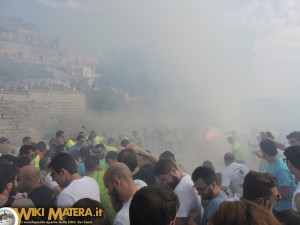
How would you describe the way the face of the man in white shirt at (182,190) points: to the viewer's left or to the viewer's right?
to the viewer's left

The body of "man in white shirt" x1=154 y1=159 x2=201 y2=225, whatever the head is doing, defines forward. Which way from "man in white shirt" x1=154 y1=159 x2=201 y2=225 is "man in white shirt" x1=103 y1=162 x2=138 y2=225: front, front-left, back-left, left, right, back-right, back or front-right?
front-left

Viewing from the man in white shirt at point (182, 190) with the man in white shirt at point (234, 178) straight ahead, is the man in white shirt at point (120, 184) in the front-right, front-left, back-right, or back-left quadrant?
back-left

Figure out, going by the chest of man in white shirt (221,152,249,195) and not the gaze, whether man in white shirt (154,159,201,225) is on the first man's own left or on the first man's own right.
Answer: on the first man's own left

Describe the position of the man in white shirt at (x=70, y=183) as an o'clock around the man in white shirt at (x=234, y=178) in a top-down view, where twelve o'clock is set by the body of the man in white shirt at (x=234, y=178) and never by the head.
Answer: the man in white shirt at (x=70, y=183) is roughly at 9 o'clock from the man in white shirt at (x=234, y=178).

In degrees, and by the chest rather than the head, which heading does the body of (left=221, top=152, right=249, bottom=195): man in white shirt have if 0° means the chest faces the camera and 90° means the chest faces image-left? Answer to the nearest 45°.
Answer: approximately 135°

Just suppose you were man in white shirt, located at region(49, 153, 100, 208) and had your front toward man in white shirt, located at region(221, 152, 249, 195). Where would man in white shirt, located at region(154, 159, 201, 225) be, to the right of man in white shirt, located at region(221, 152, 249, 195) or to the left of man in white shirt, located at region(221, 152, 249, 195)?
right
